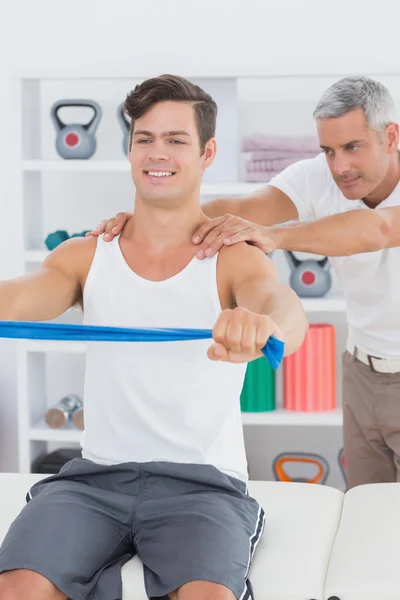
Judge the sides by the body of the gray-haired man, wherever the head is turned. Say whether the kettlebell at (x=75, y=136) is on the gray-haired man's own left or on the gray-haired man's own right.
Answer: on the gray-haired man's own right

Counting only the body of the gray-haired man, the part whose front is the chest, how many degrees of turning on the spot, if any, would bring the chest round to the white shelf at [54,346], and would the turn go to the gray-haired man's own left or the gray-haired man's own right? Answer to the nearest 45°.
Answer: approximately 90° to the gray-haired man's own right

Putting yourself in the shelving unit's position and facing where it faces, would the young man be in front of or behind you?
in front

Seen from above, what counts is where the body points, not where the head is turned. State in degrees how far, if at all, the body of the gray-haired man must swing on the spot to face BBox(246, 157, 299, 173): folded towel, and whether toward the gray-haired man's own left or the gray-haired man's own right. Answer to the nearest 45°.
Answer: approximately 135° to the gray-haired man's own right

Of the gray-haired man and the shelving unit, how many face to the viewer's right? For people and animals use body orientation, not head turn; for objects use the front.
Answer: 0

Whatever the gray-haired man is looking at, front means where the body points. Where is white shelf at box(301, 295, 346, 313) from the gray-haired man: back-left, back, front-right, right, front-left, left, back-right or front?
back-right

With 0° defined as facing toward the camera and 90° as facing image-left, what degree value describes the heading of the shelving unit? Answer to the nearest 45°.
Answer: approximately 0°
